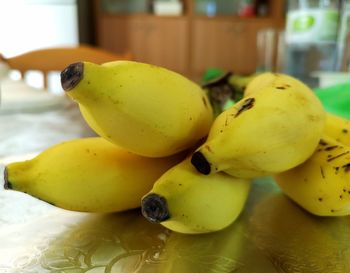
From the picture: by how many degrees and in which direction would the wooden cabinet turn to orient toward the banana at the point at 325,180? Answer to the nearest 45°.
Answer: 0° — it already faces it

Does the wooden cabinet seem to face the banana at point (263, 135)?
yes

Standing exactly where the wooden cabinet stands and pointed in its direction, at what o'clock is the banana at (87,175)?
The banana is roughly at 12 o'clock from the wooden cabinet.

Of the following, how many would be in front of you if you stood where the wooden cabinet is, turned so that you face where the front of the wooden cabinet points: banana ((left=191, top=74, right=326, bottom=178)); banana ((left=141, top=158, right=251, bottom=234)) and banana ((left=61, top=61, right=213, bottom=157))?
3

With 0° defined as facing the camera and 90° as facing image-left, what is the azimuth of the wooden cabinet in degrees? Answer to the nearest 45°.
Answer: approximately 0°

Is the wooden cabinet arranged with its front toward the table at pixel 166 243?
yes

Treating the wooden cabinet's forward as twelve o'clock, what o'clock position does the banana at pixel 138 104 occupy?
The banana is roughly at 12 o'clock from the wooden cabinet.

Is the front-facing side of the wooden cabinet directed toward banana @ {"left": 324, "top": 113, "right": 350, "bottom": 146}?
yes

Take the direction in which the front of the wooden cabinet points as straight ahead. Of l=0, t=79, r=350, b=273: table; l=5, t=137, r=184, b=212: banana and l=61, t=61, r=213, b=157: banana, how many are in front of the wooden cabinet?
3
